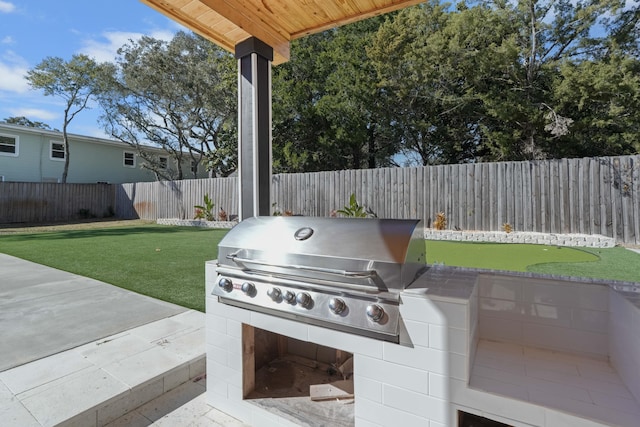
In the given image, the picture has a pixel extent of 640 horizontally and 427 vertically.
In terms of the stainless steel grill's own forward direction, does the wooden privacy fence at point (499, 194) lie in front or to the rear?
to the rear

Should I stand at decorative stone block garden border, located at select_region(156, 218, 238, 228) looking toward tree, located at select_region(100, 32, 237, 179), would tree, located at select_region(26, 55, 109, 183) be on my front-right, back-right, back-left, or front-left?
front-left

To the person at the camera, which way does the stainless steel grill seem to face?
facing the viewer and to the left of the viewer

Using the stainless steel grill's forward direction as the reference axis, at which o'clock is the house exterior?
The house exterior is roughly at 3 o'clock from the stainless steel grill.

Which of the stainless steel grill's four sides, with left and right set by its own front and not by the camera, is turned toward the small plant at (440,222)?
back

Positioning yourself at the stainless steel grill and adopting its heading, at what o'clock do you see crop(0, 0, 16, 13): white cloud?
The white cloud is roughly at 3 o'clock from the stainless steel grill.

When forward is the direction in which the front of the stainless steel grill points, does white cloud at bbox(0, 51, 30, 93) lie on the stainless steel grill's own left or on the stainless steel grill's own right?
on the stainless steel grill's own right

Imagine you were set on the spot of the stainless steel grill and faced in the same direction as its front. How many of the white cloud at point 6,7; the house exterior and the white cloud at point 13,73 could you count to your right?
3

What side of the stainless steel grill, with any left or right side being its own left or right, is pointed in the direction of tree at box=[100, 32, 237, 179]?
right

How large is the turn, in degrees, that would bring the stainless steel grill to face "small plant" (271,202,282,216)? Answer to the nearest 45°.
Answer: approximately 135° to its right
